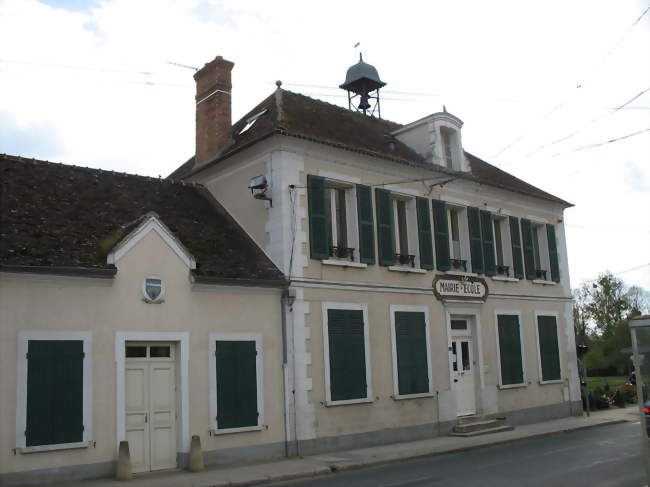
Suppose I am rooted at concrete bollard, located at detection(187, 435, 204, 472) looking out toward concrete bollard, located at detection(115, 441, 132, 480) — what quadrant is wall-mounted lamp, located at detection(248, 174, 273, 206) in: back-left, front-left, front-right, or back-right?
back-right

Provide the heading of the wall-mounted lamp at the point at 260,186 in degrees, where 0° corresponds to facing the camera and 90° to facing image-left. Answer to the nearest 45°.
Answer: approximately 45°
